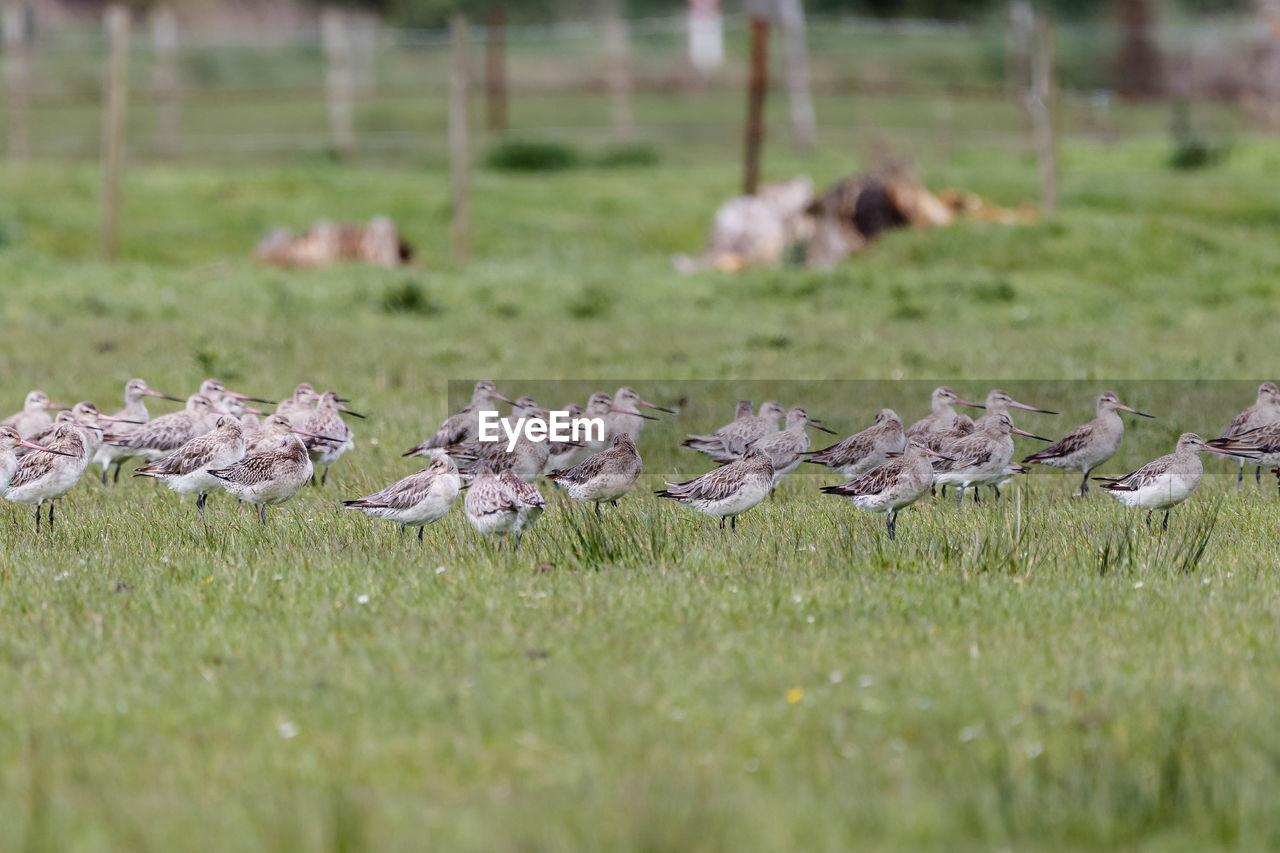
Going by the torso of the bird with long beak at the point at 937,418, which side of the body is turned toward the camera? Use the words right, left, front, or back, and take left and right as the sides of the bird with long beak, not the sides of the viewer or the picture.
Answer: right

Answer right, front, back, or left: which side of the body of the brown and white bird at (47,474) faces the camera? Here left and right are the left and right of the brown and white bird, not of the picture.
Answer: right

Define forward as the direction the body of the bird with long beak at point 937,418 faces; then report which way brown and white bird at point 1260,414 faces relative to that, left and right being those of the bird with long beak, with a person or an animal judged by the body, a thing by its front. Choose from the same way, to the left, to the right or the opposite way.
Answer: the same way

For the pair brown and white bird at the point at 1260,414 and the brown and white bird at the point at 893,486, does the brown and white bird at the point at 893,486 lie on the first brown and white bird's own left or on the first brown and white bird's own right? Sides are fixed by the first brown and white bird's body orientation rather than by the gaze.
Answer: on the first brown and white bird's own right

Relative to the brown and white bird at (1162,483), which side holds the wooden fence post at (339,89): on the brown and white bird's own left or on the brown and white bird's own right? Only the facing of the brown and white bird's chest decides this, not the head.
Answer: on the brown and white bird's own left

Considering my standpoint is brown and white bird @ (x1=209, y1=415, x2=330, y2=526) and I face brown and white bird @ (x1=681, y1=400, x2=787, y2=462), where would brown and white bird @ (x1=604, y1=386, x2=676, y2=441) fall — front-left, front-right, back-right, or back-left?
front-left

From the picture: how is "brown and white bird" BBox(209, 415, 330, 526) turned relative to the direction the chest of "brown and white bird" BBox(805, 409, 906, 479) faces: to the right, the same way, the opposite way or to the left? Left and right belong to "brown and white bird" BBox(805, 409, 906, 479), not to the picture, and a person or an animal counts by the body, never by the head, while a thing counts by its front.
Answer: the same way

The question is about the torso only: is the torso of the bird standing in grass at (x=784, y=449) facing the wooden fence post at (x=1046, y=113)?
no

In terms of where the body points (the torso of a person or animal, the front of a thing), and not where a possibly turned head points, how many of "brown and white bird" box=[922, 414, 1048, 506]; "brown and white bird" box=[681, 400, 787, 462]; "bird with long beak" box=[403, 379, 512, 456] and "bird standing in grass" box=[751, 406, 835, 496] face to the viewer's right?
4

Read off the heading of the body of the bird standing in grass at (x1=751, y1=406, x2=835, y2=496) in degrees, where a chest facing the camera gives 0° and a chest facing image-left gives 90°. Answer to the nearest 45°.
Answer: approximately 270°

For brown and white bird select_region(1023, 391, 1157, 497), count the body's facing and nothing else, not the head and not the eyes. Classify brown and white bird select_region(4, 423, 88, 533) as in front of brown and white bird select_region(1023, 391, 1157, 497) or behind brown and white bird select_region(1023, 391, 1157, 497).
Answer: behind

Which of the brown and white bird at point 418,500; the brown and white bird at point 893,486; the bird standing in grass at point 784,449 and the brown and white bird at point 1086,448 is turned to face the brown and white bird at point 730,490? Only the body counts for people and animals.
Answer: the brown and white bird at point 418,500

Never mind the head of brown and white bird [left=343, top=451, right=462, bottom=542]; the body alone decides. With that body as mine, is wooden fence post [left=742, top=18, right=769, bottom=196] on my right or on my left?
on my left

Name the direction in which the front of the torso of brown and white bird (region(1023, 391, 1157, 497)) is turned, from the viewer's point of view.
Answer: to the viewer's right

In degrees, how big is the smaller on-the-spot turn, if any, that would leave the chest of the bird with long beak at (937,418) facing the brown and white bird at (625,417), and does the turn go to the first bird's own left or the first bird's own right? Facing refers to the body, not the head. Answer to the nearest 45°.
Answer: approximately 180°

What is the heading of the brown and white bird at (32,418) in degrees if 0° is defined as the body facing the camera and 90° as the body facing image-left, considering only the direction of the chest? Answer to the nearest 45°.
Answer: approximately 270°

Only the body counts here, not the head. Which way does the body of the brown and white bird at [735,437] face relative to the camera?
to the viewer's right

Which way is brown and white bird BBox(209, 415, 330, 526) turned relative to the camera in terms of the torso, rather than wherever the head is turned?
to the viewer's right

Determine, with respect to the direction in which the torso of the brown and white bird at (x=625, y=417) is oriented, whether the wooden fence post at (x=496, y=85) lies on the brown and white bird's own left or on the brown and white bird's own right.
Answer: on the brown and white bird's own left

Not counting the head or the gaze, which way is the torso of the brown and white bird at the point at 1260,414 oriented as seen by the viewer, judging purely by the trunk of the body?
to the viewer's right

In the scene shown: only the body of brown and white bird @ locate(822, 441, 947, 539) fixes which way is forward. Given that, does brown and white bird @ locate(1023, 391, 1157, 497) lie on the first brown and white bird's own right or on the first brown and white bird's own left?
on the first brown and white bird's own left
